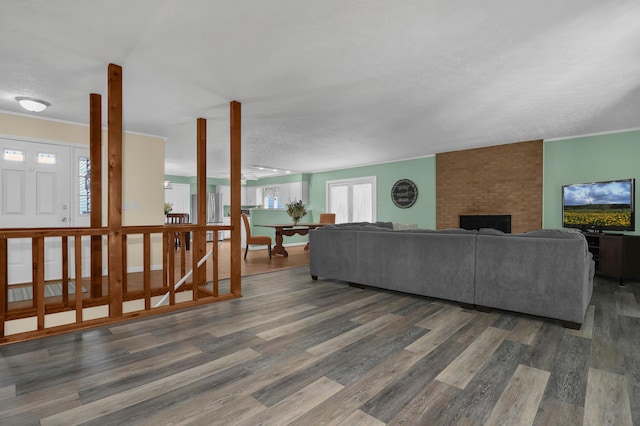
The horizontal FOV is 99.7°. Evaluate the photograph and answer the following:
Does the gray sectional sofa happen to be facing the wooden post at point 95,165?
no

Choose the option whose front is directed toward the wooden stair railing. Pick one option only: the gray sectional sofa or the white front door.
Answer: the white front door

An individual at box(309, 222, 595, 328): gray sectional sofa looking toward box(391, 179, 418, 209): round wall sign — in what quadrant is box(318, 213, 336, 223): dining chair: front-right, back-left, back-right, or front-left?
front-left

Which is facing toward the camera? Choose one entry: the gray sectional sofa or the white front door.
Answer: the white front door

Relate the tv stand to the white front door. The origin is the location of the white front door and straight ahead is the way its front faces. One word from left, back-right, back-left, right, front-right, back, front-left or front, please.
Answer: front-left

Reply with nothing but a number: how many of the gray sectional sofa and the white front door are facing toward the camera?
1

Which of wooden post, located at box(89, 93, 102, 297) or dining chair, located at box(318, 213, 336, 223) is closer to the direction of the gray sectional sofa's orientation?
the dining chair

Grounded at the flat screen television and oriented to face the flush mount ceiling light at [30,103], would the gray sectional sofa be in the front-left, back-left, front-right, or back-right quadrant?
front-left

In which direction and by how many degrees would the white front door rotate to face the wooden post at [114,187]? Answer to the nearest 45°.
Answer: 0° — it already faces it

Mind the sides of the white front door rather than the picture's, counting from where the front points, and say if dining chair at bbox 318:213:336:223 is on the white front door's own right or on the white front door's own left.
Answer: on the white front door's own left

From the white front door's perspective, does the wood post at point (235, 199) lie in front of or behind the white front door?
in front

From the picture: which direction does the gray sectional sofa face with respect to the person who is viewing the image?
facing away from the viewer and to the right of the viewer

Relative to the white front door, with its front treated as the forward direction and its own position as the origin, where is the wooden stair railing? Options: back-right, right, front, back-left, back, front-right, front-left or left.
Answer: front

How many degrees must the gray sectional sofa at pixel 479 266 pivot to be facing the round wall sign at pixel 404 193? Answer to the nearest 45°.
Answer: approximately 45° to its left

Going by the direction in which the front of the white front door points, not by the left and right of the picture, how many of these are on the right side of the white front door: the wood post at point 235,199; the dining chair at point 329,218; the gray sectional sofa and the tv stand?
0

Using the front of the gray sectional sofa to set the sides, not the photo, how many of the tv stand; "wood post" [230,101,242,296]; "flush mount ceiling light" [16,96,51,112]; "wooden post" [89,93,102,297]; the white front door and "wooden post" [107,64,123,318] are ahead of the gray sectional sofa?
1

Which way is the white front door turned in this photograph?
toward the camera

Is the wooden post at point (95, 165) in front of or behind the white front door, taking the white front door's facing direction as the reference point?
in front

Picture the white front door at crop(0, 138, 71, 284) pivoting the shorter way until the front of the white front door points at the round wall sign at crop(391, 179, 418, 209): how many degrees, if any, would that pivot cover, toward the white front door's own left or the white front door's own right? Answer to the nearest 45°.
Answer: approximately 90° to the white front door's own left
